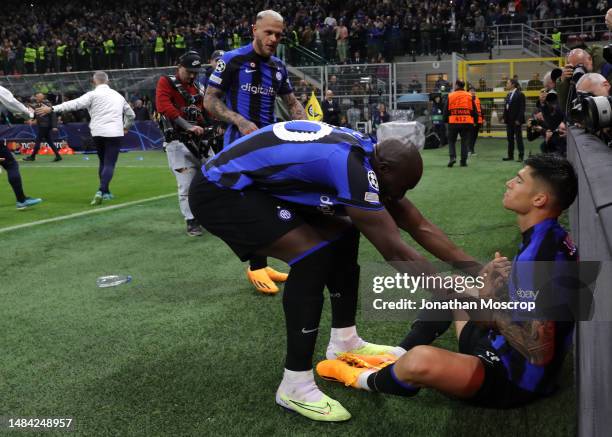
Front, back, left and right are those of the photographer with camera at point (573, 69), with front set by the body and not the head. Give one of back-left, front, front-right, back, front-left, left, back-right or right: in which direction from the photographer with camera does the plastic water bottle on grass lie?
front

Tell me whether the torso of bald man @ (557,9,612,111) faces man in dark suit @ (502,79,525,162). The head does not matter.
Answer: no

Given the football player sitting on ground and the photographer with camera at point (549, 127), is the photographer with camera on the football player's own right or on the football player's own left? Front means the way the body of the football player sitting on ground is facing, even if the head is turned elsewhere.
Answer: on the football player's own right

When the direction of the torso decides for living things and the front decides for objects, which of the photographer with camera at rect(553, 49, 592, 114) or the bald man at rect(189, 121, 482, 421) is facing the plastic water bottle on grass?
the photographer with camera

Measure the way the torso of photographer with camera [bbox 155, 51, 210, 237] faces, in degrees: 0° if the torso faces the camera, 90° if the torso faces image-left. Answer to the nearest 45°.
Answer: approximately 315°

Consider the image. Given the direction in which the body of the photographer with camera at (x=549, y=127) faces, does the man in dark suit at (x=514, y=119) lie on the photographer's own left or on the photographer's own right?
on the photographer's own right

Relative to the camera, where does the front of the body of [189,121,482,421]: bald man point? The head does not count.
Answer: to the viewer's right

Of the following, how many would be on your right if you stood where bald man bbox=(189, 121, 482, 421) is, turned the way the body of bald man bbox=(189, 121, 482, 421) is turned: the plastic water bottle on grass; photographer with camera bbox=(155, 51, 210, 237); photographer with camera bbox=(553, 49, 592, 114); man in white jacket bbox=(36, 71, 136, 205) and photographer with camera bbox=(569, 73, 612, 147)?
0

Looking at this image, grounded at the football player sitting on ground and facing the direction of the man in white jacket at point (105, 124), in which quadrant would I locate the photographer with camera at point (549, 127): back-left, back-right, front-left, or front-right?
front-right

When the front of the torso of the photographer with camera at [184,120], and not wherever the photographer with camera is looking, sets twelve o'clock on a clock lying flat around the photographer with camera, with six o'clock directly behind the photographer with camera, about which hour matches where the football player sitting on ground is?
The football player sitting on ground is roughly at 1 o'clock from the photographer with camera.

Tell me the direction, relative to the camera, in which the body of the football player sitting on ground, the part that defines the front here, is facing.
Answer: to the viewer's left

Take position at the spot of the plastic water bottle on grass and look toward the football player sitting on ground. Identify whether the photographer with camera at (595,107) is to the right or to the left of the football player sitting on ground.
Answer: left

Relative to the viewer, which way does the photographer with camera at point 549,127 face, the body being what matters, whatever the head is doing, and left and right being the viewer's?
facing the viewer and to the left of the viewer

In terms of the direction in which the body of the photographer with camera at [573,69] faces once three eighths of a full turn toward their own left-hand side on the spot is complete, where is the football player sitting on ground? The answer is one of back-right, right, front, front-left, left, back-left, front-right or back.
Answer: right

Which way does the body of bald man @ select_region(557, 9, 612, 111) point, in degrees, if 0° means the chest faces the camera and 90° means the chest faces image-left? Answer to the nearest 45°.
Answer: approximately 90°

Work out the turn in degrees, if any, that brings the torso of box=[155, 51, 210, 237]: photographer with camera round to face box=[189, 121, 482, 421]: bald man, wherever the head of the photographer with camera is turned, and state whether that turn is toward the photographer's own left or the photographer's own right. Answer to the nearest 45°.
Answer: approximately 45° to the photographer's own right

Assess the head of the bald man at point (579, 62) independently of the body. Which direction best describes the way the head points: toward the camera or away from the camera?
toward the camera

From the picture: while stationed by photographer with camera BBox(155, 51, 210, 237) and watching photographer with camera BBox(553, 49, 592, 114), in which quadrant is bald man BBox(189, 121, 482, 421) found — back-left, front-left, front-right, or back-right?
front-right
